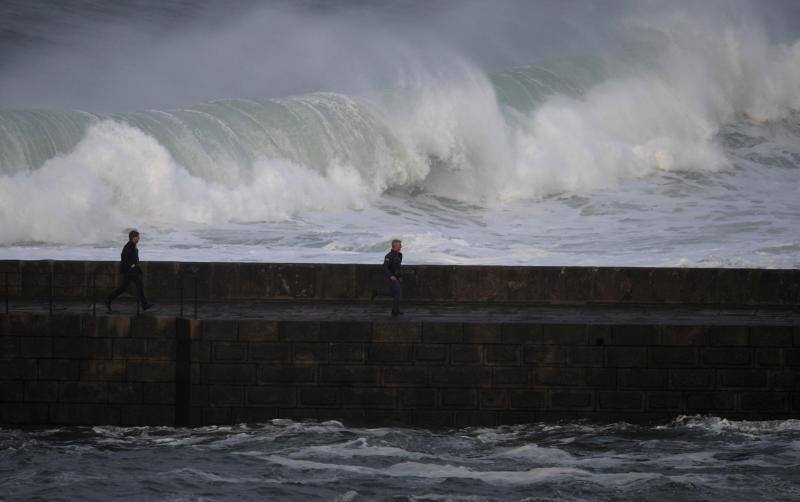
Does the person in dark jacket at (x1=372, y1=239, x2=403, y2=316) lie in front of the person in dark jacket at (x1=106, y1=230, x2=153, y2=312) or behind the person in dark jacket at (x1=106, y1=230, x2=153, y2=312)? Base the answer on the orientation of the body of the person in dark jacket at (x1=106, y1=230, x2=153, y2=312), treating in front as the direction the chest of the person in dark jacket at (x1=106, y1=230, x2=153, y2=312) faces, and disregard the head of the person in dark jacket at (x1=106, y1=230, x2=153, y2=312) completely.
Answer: in front

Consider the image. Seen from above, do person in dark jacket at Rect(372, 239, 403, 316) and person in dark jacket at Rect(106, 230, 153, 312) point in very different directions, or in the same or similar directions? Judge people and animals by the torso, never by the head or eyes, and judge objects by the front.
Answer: same or similar directions

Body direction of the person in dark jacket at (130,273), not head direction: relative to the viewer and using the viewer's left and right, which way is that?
facing to the right of the viewer

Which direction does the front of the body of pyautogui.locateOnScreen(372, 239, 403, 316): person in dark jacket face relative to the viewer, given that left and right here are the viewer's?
facing to the right of the viewer

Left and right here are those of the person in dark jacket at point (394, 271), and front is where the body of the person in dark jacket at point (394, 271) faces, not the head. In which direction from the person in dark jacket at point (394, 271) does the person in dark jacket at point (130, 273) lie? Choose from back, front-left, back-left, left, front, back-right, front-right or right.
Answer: back
